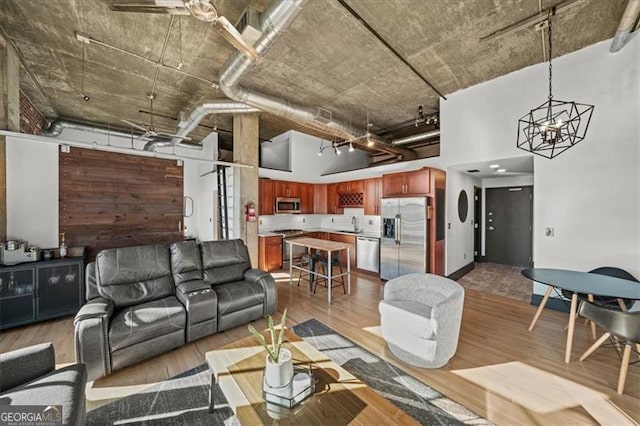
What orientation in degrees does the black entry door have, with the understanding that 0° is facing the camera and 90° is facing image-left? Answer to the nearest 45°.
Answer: approximately 45°

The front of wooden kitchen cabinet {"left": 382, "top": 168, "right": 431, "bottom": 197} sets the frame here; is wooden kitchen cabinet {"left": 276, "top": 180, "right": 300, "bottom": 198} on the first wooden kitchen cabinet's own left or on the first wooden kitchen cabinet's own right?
on the first wooden kitchen cabinet's own right

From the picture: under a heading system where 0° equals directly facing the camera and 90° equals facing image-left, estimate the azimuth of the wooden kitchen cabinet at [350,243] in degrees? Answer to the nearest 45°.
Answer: approximately 45°

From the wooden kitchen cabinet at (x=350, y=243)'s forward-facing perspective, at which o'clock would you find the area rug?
The area rug is roughly at 11 o'clock from the wooden kitchen cabinet.

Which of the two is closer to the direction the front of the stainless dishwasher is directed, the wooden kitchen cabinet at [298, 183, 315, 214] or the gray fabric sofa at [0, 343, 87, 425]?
the gray fabric sofa

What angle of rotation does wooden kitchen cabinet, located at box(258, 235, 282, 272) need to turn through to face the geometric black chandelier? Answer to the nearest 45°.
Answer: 0° — it already faces it
